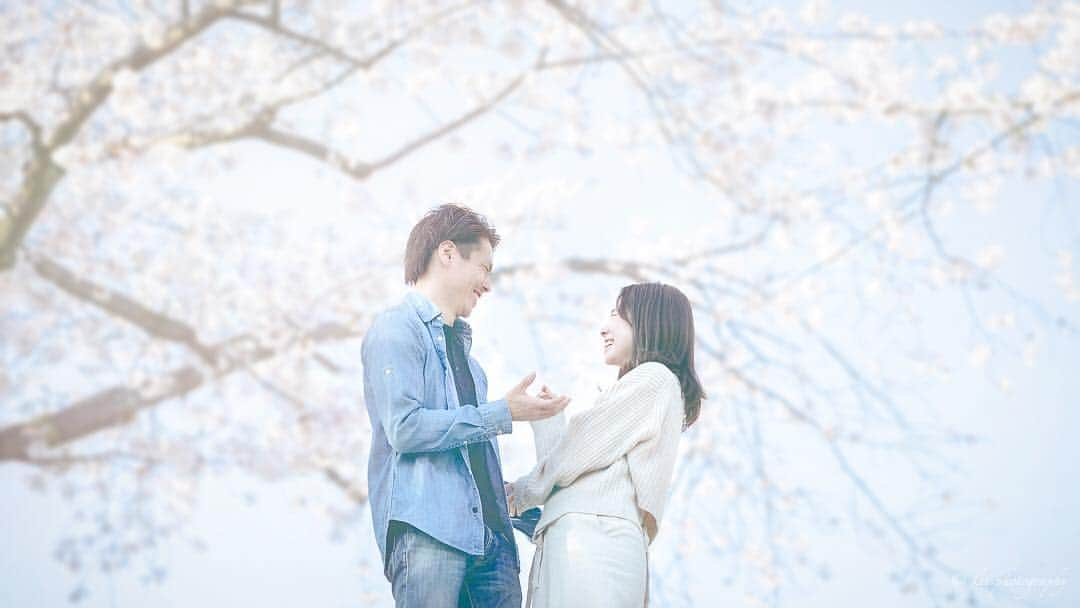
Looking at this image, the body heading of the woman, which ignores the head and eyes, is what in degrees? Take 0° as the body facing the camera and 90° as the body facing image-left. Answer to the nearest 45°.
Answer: approximately 90°

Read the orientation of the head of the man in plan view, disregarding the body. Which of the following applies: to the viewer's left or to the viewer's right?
to the viewer's right

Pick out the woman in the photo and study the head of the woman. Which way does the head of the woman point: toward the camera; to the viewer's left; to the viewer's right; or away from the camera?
to the viewer's left
